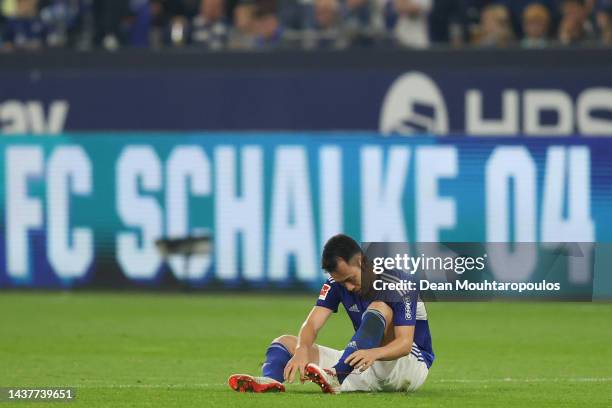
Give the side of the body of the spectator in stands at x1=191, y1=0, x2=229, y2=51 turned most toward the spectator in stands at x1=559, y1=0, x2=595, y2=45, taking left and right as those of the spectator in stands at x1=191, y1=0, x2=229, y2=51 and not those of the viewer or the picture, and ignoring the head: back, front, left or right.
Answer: left

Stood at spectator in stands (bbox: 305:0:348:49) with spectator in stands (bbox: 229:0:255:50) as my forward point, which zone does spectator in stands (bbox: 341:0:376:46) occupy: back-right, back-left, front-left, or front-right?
back-right

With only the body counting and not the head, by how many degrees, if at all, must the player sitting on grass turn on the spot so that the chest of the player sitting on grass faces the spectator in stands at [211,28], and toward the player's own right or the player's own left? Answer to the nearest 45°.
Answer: approximately 135° to the player's own right

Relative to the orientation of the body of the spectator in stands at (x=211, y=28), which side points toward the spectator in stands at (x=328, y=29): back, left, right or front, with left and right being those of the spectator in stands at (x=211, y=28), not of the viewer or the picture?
left

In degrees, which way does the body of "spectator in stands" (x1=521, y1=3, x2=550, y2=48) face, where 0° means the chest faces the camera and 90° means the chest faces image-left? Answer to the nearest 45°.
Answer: approximately 0°

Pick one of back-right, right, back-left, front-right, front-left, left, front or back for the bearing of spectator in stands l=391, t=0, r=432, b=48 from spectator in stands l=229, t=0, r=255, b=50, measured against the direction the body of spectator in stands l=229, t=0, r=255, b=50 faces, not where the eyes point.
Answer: left
